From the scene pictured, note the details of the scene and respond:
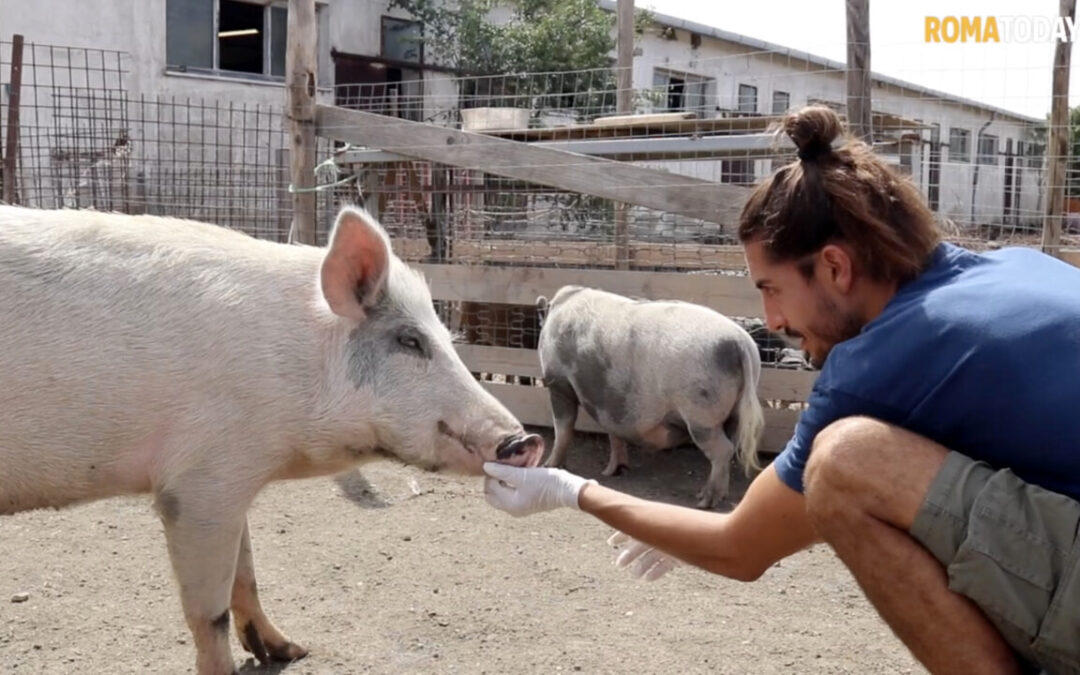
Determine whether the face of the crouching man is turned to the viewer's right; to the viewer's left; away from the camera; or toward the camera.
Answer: to the viewer's left

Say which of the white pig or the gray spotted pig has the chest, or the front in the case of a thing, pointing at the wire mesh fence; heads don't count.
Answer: the gray spotted pig

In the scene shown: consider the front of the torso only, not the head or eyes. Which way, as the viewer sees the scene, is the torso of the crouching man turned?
to the viewer's left

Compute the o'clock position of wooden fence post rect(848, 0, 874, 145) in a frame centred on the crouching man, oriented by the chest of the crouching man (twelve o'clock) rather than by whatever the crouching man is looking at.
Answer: The wooden fence post is roughly at 3 o'clock from the crouching man.

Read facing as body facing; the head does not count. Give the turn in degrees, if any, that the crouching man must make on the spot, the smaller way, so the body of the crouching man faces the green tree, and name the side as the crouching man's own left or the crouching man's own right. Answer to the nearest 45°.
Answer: approximately 90° to the crouching man's own right

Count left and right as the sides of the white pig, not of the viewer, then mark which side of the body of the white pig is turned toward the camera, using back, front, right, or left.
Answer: right

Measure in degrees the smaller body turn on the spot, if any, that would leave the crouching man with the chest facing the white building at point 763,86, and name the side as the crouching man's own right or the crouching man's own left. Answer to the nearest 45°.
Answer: approximately 90° to the crouching man's own right

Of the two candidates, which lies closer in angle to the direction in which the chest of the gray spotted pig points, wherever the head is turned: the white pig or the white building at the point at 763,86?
the white building

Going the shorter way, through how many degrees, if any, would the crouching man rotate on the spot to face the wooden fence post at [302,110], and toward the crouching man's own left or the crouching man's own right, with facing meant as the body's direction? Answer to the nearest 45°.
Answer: approximately 45° to the crouching man's own right

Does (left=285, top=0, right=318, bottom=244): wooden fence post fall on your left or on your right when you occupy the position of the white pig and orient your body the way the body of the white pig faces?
on your left

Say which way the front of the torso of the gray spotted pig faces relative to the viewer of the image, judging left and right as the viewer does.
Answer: facing away from the viewer and to the left of the viewer

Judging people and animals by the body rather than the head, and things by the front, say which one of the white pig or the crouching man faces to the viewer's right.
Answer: the white pig
